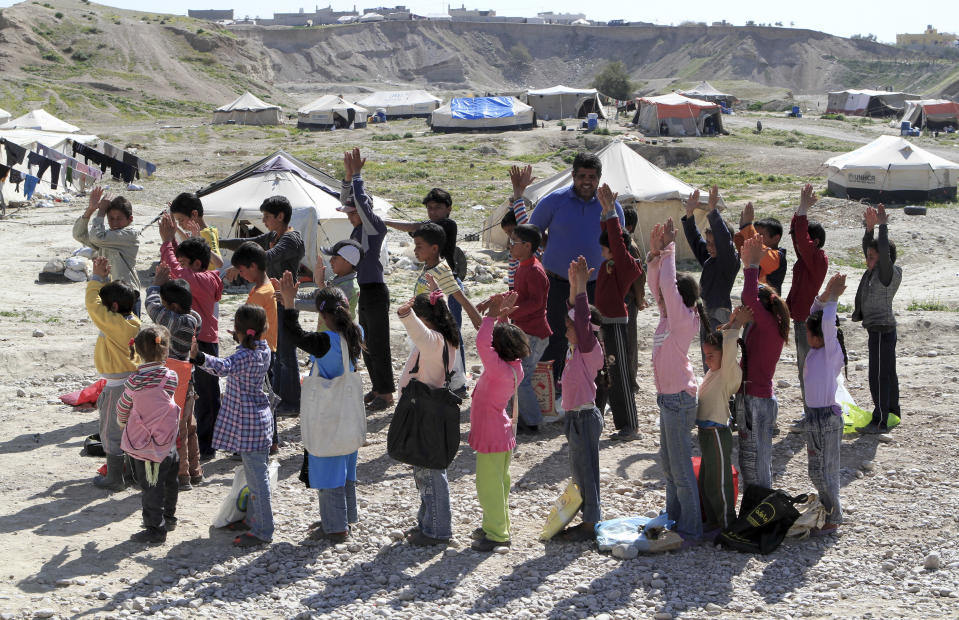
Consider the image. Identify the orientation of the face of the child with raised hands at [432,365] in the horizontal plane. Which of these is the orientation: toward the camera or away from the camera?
away from the camera

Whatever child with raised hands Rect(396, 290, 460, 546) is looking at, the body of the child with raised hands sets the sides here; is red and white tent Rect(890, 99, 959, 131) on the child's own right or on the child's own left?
on the child's own right
